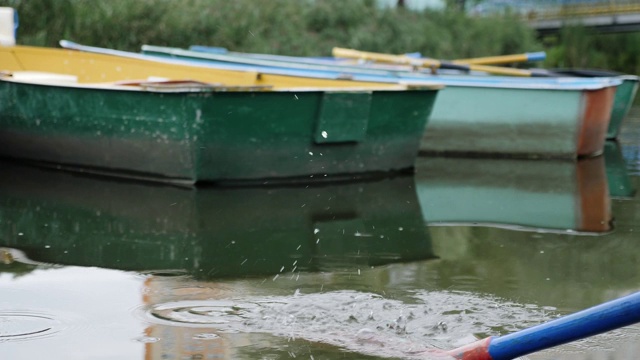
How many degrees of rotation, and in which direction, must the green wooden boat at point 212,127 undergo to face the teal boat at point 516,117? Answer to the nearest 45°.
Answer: approximately 90° to its right

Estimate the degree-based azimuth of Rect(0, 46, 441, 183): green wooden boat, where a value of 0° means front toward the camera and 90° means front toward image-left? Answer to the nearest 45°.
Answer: approximately 135°

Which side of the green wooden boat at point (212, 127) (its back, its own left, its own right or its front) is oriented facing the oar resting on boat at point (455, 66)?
right

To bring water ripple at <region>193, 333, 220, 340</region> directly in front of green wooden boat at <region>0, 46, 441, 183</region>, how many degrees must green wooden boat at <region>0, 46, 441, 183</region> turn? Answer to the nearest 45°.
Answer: approximately 135° to its left

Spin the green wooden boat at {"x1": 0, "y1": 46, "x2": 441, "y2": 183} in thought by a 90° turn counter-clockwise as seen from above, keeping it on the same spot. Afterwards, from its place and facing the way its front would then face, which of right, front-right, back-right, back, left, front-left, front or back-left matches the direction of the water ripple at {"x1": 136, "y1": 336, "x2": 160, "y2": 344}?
front-left

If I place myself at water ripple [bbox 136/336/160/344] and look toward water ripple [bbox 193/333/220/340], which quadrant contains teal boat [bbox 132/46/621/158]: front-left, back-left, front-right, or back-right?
front-left
